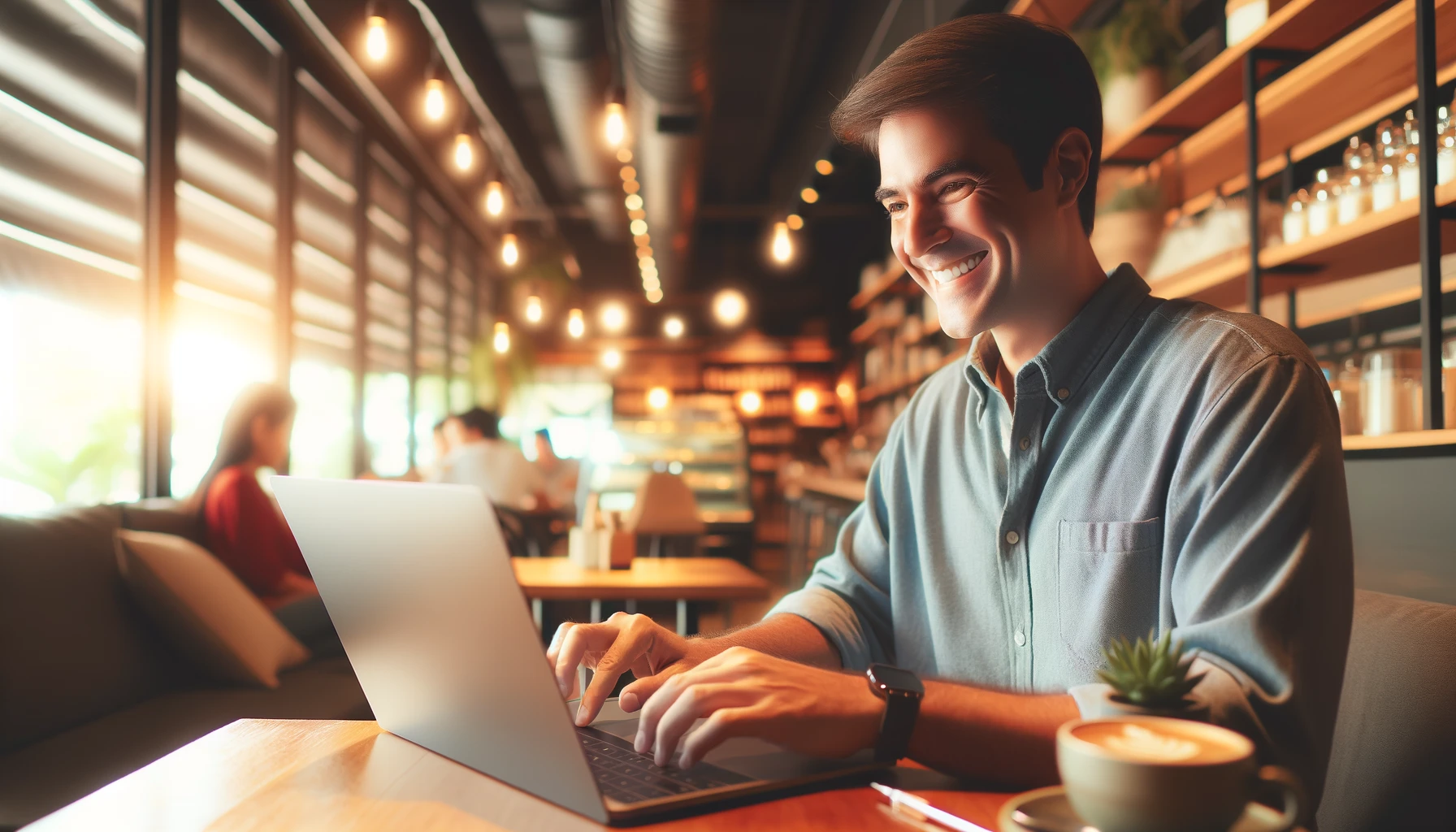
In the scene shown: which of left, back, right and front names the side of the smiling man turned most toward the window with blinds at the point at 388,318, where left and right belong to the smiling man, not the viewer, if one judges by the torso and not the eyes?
right

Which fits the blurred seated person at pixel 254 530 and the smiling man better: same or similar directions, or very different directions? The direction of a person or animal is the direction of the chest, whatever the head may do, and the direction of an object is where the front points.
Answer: very different directions

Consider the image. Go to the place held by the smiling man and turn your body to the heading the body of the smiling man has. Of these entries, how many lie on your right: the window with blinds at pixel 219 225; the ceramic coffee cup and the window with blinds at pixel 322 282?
2

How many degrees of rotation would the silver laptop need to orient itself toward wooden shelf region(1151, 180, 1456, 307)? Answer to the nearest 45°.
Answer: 0° — it already faces it

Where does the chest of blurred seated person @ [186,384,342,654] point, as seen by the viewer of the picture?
to the viewer's right

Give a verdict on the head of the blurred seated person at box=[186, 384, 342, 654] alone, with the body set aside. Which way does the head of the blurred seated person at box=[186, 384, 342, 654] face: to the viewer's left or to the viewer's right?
to the viewer's right

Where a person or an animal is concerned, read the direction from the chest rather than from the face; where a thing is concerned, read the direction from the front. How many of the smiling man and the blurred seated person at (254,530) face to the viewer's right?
1

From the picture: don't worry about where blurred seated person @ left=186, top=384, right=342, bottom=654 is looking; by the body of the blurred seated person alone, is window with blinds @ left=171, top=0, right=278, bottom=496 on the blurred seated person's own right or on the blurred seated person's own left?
on the blurred seated person's own left

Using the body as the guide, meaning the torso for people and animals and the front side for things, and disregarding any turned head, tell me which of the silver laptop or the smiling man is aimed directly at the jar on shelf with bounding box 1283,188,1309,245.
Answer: the silver laptop

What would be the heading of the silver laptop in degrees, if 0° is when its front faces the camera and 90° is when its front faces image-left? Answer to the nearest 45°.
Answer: approximately 225°
